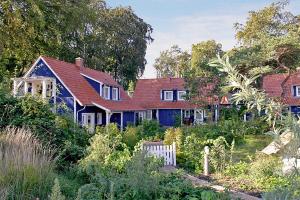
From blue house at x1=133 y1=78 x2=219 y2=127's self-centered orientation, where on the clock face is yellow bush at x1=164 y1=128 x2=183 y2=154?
The yellow bush is roughly at 12 o'clock from the blue house.

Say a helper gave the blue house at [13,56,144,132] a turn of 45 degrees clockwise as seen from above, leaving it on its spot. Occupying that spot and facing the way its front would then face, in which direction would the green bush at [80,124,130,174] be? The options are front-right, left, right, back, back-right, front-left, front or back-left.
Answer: front

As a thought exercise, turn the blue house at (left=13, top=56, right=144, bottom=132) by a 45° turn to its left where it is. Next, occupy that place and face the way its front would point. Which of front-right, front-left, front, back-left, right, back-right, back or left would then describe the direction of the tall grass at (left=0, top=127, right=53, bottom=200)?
right

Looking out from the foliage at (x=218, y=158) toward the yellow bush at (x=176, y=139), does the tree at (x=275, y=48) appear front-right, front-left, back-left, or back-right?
front-right

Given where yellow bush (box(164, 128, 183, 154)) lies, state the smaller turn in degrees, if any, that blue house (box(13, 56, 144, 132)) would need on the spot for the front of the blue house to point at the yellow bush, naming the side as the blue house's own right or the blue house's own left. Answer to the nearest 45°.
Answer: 0° — it already faces it

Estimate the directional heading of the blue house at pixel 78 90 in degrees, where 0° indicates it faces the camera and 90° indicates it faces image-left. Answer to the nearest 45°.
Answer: approximately 315°

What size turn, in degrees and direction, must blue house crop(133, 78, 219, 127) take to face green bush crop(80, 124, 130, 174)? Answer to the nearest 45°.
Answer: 0° — it already faces it

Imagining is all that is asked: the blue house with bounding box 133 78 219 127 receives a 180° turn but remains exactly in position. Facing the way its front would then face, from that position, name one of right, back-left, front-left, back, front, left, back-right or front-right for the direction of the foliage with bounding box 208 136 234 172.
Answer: back

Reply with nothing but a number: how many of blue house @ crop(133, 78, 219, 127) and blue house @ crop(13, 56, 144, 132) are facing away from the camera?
0

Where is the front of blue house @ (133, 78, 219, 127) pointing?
toward the camera
